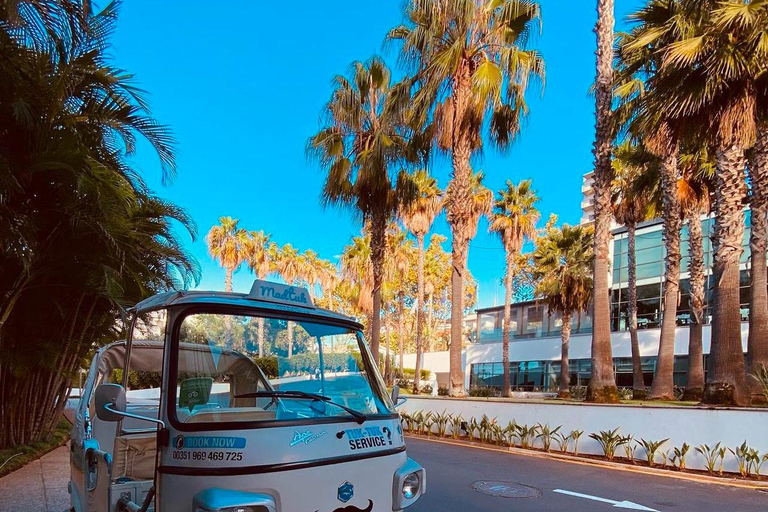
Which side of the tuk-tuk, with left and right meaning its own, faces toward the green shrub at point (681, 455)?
left

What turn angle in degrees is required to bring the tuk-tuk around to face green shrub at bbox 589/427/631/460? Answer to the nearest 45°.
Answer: approximately 90° to its left

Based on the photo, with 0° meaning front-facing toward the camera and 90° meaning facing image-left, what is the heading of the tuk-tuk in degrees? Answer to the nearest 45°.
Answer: approximately 315°

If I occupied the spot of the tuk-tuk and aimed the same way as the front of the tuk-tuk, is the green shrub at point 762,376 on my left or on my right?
on my left

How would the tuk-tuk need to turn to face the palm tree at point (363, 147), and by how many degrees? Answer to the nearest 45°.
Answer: approximately 135° to its left

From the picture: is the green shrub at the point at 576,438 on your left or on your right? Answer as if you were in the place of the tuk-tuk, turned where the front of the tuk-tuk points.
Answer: on your left

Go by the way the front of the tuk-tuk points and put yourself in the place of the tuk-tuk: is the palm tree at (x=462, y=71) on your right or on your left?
on your left

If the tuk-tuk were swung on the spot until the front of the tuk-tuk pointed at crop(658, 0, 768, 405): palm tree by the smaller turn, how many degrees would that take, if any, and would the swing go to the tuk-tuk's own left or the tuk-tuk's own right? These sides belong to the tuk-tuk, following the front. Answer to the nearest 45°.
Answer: approximately 90° to the tuk-tuk's own left

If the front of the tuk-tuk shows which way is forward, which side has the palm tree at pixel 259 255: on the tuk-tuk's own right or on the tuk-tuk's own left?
on the tuk-tuk's own left
